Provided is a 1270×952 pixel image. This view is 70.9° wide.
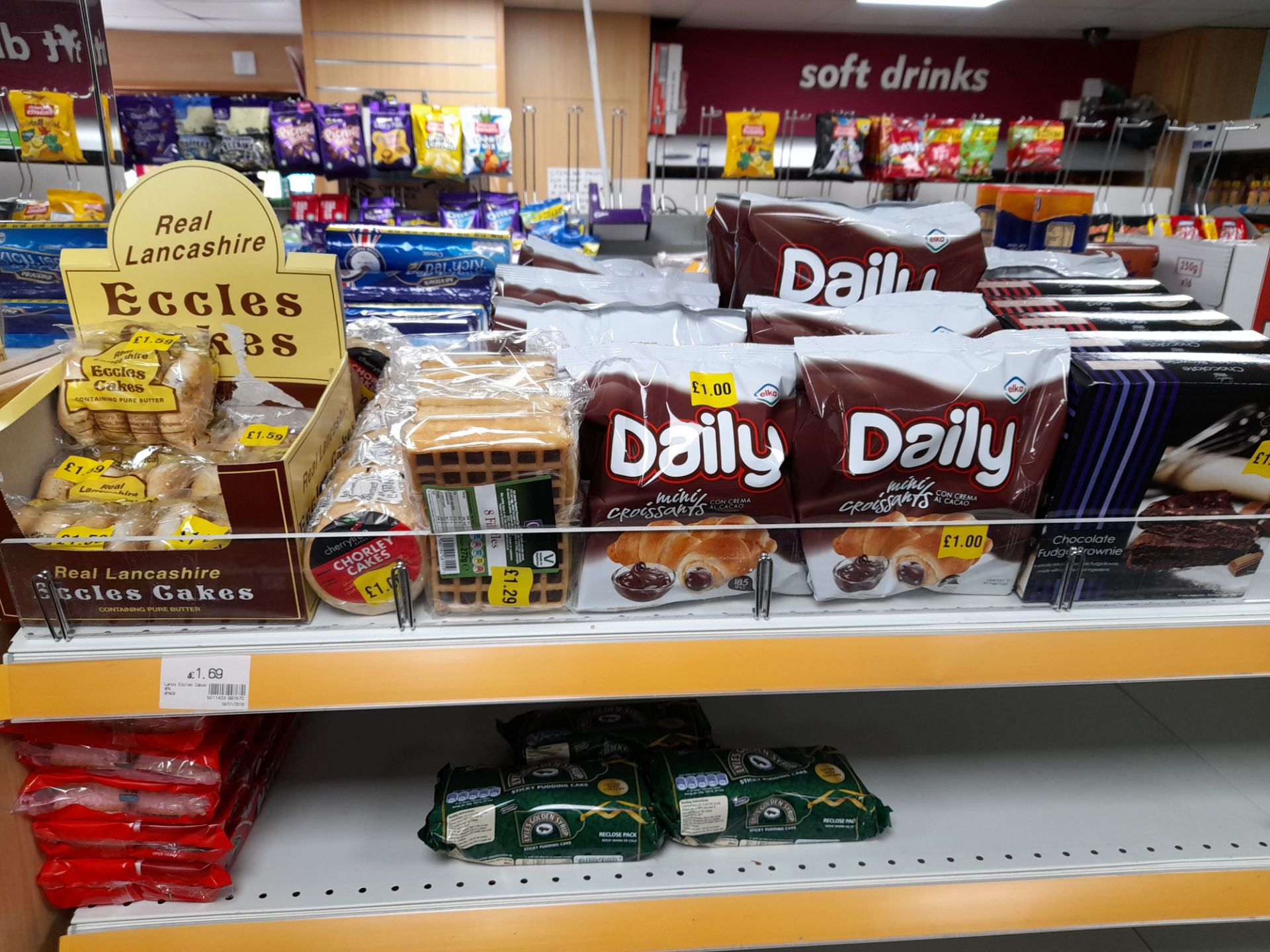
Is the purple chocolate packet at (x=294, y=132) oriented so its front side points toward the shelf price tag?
yes

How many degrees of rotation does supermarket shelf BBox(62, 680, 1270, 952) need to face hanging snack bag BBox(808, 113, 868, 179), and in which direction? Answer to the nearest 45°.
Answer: approximately 180°

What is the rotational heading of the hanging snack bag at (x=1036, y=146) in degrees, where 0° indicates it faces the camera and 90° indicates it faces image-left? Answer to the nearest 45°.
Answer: approximately 0°

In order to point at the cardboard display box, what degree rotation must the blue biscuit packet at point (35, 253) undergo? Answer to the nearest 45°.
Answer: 0° — it already faces it

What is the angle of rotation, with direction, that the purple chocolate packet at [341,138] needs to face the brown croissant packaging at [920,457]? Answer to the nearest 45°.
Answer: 0° — it already faces it
